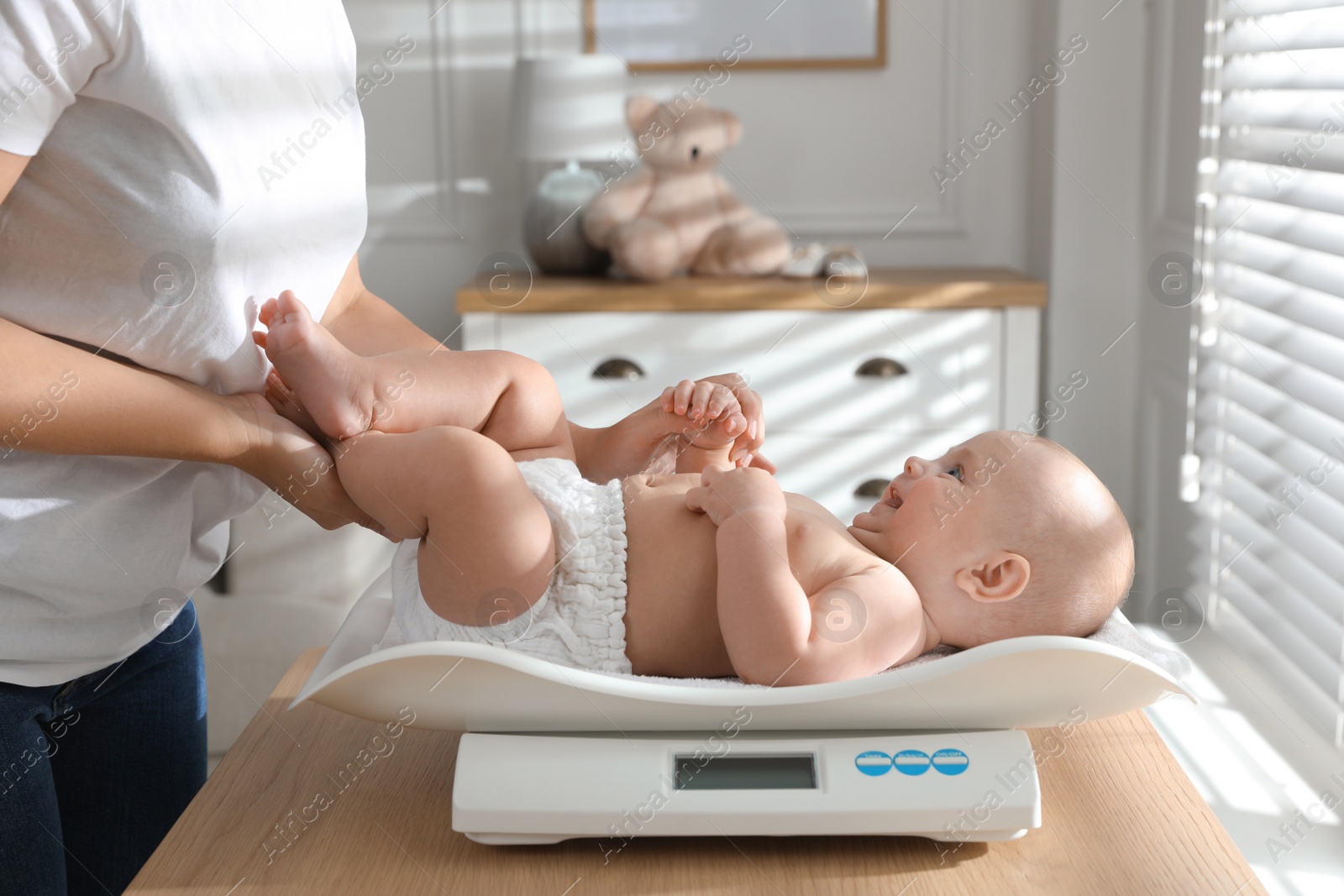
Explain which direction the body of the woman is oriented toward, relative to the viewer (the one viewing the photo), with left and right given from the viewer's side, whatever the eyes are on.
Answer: facing the viewer and to the right of the viewer

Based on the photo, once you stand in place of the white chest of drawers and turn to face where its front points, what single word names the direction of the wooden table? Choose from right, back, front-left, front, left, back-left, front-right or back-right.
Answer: front

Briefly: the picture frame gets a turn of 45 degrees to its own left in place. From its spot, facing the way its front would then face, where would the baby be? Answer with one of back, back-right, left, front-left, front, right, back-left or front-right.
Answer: front-right

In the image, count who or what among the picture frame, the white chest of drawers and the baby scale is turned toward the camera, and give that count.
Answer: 3

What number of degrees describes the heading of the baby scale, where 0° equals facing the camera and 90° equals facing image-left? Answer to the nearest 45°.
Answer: approximately 0°

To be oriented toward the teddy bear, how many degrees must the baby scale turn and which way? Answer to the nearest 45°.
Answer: approximately 180°

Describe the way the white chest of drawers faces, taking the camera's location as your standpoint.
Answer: facing the viewer

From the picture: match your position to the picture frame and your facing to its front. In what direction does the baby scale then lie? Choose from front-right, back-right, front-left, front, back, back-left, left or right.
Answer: front

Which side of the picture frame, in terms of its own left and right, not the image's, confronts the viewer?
front

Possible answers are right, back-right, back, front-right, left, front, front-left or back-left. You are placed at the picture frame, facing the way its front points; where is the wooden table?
front
